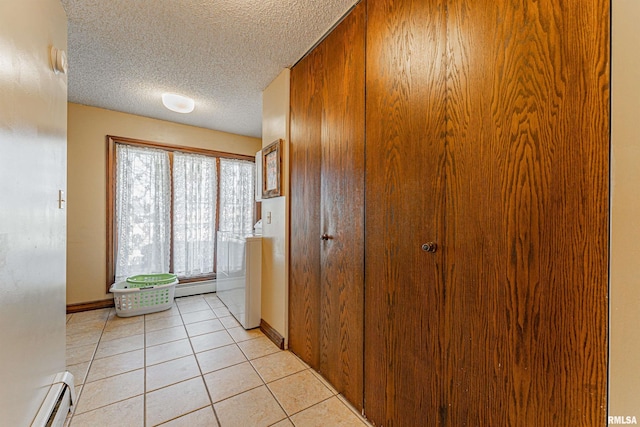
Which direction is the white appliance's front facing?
to the viewer's left

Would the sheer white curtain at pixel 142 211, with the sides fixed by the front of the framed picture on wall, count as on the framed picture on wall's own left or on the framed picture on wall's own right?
on the framed picture on wall's own right

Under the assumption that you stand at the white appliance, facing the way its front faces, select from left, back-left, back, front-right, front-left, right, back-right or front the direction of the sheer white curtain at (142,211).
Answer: front-right

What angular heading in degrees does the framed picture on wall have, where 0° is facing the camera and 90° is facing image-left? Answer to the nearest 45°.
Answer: approximately 45°

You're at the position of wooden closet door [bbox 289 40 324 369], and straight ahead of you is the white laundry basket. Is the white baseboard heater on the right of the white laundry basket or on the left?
left

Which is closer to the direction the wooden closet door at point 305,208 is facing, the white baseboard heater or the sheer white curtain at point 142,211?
the white baseboard heater

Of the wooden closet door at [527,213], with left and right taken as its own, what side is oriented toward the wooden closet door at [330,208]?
right

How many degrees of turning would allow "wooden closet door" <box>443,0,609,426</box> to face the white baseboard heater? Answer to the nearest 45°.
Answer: approximately 45° to its right

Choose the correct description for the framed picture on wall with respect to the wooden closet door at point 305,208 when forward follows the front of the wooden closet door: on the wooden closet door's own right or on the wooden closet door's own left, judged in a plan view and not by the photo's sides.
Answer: on the wooden closet door's own right

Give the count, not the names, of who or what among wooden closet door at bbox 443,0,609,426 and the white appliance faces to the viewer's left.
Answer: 1

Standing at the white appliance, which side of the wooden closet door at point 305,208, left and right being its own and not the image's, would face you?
right
